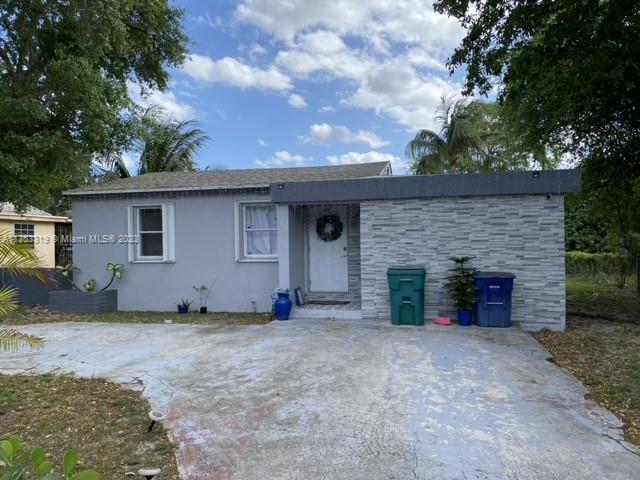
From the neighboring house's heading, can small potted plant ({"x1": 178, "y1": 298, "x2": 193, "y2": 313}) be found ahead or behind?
ahead

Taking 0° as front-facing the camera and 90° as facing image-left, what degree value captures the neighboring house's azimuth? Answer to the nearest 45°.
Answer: approximately 0°

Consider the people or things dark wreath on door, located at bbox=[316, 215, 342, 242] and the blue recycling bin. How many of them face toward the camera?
2

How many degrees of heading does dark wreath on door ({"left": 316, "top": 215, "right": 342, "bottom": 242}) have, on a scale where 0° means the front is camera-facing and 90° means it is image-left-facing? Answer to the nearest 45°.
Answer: approximately 0°

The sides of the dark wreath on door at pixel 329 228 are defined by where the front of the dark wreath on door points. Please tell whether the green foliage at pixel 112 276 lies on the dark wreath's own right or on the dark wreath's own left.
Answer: on the dark wreath's own right

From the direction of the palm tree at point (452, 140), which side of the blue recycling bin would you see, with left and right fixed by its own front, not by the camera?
back
